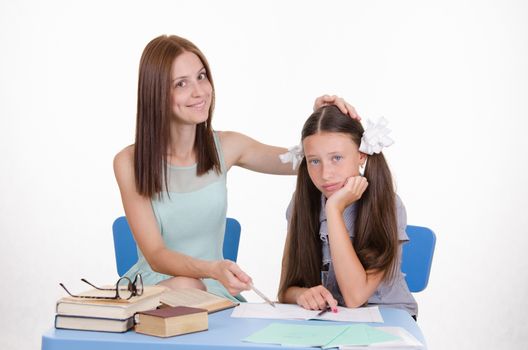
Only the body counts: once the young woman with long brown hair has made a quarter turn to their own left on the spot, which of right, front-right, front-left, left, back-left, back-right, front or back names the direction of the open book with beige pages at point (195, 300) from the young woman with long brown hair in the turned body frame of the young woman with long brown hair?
back-right

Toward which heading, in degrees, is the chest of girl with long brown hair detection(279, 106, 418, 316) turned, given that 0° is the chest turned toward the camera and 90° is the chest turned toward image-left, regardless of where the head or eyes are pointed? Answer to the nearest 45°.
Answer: approximately 45°

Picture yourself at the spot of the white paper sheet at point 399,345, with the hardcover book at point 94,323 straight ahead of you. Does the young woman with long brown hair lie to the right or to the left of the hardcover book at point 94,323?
right

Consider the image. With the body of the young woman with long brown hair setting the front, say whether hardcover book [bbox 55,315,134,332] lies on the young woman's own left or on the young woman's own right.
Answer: on the young woman's own right

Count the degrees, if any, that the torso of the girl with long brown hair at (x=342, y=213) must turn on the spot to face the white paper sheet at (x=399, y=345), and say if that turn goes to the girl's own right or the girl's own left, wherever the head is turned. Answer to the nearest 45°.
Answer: approximately 45° to the girl's own left

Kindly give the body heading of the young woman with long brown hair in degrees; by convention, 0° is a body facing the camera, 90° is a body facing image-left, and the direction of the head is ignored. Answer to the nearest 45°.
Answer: approximately 315°

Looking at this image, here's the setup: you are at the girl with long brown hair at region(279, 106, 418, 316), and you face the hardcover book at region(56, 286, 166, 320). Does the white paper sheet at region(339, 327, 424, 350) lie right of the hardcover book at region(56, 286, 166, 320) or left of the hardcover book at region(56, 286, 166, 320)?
left

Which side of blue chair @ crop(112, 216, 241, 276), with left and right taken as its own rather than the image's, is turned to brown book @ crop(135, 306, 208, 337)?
front

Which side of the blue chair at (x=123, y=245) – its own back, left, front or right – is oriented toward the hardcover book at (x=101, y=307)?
front

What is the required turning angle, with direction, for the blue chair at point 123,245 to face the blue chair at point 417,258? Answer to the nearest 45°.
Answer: approximately 90° to its left
